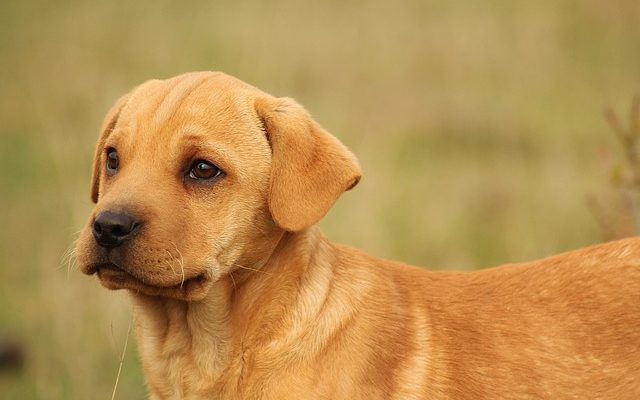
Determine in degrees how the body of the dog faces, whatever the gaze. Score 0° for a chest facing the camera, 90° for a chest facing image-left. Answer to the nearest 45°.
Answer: approximately 90°
